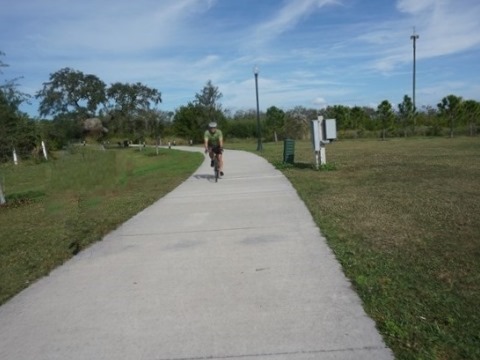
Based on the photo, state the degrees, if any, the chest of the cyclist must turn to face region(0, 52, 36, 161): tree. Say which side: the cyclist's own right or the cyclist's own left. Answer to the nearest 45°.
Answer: approximately 90° to the cyclist's own right

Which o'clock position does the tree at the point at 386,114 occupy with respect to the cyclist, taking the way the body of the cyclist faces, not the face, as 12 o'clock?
The tree is roughly at 7 o'clock from the cyclist.

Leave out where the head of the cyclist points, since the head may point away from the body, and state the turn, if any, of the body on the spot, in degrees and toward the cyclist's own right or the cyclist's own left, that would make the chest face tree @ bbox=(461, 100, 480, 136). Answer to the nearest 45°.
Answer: approximately 135° to the cyclist's own left

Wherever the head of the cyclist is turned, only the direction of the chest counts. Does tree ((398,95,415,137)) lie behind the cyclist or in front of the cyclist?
behind

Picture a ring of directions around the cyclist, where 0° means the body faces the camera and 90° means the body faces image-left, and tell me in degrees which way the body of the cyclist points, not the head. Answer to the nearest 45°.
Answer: approximately 0°

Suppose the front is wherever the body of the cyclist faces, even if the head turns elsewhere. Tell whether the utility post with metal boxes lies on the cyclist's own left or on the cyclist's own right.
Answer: on the cyclist's own left

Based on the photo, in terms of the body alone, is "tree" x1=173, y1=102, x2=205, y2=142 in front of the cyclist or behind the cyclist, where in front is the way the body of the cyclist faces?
behind

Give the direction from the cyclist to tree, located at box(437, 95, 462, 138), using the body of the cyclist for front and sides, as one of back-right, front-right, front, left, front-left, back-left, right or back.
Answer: back-left

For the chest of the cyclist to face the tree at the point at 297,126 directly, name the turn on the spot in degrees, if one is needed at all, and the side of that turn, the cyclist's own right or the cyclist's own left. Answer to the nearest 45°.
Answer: approximately 180°
